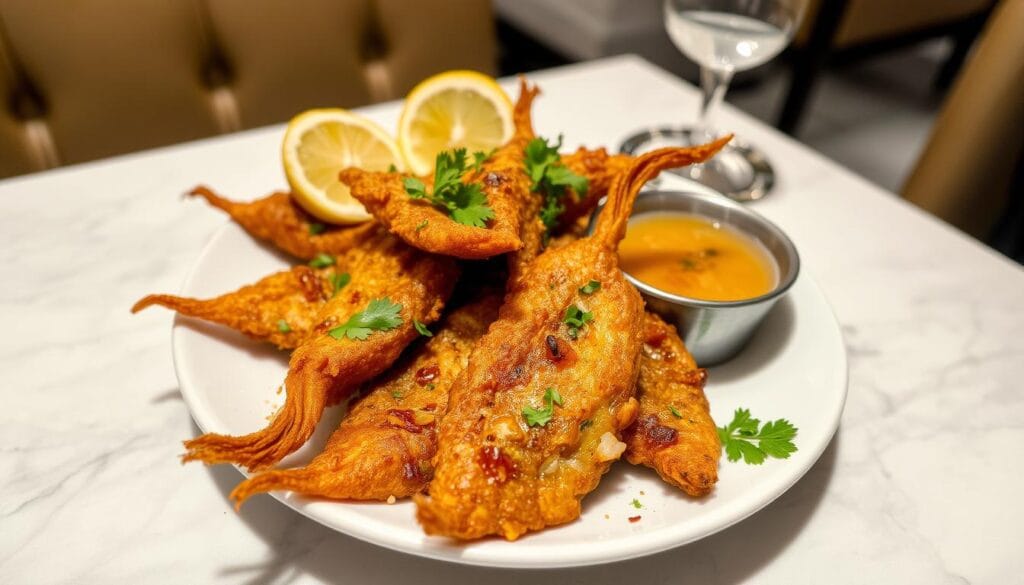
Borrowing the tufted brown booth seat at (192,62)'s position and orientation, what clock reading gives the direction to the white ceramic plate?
The white ceramic plate is roughly at 11 o'clock from the tufted brown booth seat.

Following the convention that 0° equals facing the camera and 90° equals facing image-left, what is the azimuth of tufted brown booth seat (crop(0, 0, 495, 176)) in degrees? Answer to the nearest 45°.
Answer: approximately 315°

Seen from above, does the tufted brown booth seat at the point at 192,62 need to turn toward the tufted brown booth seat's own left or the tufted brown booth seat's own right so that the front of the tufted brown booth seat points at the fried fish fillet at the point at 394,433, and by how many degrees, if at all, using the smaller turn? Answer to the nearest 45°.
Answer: approximately 45° to the tufted brown booth seat's own right

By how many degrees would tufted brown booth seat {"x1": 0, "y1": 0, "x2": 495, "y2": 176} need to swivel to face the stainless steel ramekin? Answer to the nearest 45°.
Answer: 0° — it already faces it
